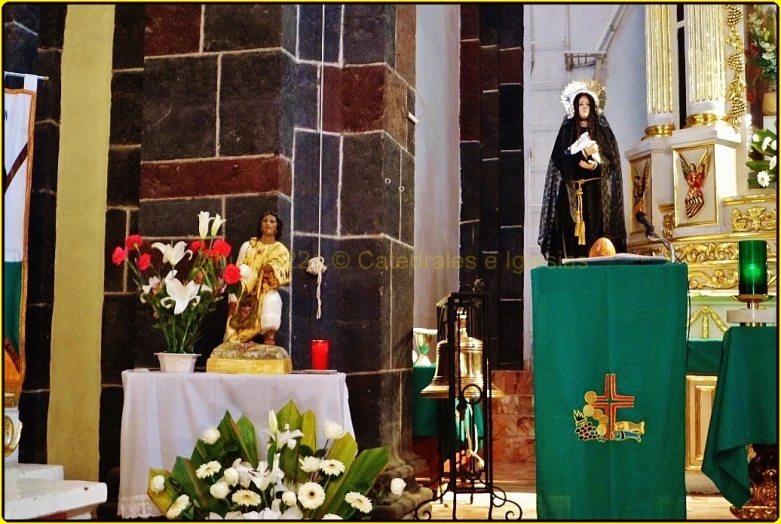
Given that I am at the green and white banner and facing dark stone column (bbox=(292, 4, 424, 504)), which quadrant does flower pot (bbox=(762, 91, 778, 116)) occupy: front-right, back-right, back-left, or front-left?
front-left

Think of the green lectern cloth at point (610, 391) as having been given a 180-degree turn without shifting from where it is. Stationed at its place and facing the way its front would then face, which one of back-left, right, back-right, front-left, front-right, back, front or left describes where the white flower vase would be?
left

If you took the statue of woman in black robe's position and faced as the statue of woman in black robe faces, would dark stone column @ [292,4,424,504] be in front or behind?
in front

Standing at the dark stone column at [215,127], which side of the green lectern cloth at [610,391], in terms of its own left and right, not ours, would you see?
right

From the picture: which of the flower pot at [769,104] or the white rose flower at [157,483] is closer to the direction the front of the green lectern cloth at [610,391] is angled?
the white rose flower

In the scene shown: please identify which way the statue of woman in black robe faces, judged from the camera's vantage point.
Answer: facing the viewer

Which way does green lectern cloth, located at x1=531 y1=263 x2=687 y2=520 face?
toward the camera

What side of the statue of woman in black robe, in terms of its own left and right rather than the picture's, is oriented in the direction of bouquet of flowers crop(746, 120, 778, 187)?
left

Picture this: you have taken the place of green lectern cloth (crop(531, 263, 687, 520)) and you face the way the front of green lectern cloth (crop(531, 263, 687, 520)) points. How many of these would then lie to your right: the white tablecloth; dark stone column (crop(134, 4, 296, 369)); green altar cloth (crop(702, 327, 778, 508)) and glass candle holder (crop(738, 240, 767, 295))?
2

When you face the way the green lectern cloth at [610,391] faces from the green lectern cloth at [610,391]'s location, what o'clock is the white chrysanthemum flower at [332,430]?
The white chrysanthemum flower is roughly at 2 o'clock from the green lectern cloth.

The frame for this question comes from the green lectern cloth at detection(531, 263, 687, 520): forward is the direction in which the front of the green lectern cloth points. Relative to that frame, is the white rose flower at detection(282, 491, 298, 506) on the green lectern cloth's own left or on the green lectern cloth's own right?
on the green lectern cloth's own right

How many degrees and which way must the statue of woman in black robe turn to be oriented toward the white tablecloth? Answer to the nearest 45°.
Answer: approximately 45° to its right

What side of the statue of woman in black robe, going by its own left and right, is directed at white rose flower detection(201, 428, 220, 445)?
front

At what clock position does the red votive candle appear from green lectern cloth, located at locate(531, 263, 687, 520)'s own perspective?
The red votive candle is roughly at 3 o'clock from the green lectern cloth.

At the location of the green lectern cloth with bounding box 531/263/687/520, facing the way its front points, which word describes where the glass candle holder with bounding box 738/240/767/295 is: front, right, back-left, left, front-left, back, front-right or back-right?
back-left
